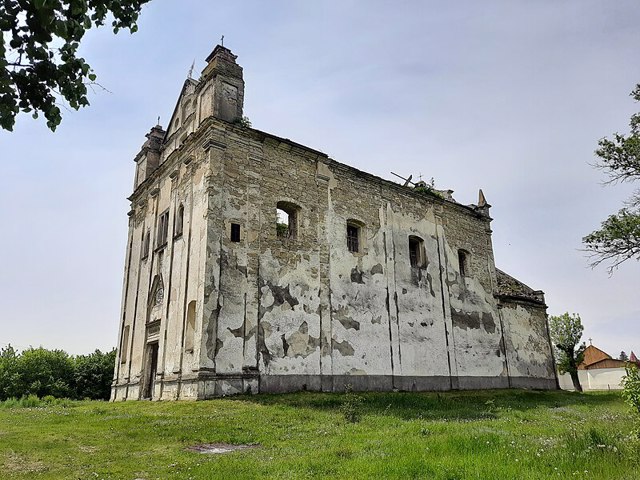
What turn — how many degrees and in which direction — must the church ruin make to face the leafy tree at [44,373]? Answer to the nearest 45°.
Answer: approximately 90° to its right

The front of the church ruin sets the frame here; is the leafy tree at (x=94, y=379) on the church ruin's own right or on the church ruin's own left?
on the church ruin's own right

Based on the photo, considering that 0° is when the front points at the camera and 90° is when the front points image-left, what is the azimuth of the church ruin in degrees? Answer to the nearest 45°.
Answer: approximately 45°

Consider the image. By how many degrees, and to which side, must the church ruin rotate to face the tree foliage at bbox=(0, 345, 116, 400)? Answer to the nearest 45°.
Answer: approximately 90° to its right

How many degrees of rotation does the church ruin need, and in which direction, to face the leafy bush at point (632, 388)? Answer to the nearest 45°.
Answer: approximately 90° to its left

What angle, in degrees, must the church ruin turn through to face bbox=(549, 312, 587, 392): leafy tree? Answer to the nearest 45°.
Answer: approximately 180°

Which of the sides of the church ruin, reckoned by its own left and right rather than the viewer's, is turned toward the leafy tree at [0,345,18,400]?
right
